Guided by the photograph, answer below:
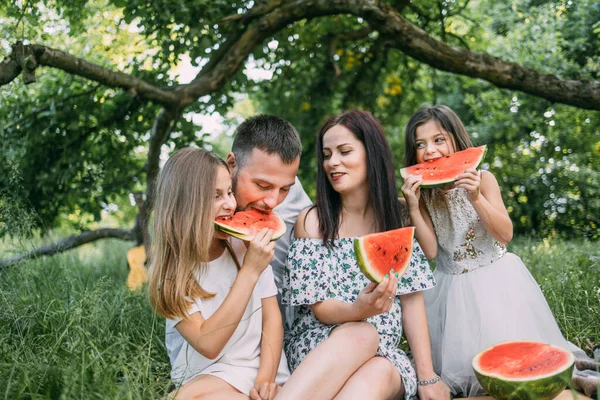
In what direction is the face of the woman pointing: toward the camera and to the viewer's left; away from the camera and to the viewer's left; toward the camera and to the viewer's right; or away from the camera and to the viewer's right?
toward the camera and to the viewer's left

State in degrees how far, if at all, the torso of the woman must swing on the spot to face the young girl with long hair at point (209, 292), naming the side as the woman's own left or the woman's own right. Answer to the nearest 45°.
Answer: approximately 45° to the woman's own right

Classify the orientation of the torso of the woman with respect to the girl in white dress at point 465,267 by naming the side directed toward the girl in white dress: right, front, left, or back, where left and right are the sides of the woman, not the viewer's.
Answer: left

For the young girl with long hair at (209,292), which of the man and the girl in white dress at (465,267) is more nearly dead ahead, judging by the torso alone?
the girl in white dress

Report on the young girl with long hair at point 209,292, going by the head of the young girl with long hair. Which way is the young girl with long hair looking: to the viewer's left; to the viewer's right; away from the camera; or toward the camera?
to the viewer's right

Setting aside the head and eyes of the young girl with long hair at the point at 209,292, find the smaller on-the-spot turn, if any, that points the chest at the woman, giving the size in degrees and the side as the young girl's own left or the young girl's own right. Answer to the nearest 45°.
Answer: approximately 45° to the young girl's own left

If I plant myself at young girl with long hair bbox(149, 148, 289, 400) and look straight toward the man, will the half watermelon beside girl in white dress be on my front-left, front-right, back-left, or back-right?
front-right

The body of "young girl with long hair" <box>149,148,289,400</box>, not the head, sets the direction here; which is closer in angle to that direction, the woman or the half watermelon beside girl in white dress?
the half watermelon beside girl in white dress

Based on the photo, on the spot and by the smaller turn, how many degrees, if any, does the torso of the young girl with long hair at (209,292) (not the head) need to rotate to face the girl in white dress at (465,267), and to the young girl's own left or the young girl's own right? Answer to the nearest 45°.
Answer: approximately 45° to the young girl's own left

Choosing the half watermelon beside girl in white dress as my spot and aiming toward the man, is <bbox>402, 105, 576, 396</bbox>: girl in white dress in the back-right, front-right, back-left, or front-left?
front-right

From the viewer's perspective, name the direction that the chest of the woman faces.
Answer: toward the camera

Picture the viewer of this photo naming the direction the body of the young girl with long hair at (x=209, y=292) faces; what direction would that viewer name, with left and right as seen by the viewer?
facing the viewer and to the right of the viewer

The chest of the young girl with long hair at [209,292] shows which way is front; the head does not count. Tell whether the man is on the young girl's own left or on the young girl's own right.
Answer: on the young girl's own left

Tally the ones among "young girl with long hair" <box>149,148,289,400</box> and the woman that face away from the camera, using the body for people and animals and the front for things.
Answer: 0
